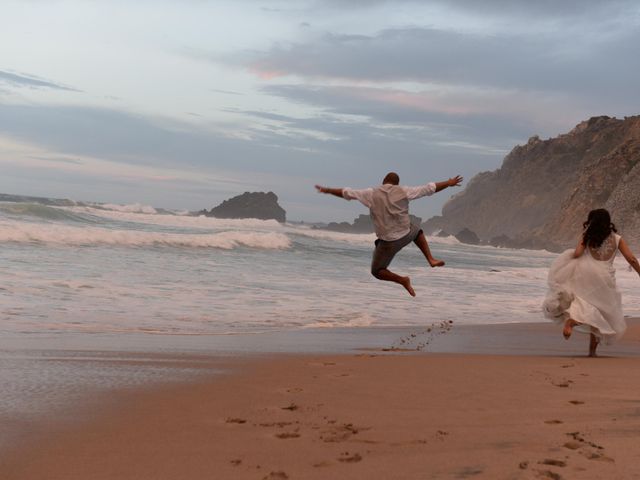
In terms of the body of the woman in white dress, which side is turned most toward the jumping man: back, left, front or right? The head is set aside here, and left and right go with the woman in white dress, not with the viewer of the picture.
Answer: left

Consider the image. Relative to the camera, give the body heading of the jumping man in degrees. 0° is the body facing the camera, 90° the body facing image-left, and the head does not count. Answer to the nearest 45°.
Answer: approximately 180°

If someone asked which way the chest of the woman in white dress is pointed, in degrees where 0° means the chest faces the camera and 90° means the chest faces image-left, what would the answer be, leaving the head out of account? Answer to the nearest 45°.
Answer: approximately 180°

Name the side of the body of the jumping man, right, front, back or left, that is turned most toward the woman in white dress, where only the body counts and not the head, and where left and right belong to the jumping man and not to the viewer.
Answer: right

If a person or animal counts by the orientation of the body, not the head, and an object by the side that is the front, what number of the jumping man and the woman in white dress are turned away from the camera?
2

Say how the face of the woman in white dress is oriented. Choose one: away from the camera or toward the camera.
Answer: away from the camera
